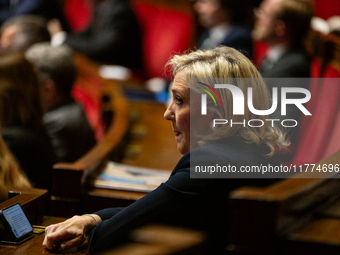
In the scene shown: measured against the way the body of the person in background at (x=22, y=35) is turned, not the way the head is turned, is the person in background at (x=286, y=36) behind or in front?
behind

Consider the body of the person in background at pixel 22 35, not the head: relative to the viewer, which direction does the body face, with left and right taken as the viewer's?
facing to the left of the viewer

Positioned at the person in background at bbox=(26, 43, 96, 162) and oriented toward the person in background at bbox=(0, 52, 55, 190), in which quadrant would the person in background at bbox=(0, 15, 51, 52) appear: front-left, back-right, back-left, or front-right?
back-right

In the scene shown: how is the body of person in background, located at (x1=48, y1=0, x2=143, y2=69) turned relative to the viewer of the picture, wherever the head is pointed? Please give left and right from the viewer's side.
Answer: facing to the left of the viewer

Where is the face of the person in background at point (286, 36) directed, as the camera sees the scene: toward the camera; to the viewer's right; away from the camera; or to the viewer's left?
to the viewer's left

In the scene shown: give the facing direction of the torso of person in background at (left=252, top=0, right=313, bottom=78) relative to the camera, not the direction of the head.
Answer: to the viewer's left

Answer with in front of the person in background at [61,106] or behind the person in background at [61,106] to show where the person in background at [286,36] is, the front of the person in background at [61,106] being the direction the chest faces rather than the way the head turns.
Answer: behind

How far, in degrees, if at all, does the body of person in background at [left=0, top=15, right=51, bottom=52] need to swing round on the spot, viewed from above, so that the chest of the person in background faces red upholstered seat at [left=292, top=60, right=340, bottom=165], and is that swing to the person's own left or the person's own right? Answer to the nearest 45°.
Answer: approximately 135° to the person's own left
